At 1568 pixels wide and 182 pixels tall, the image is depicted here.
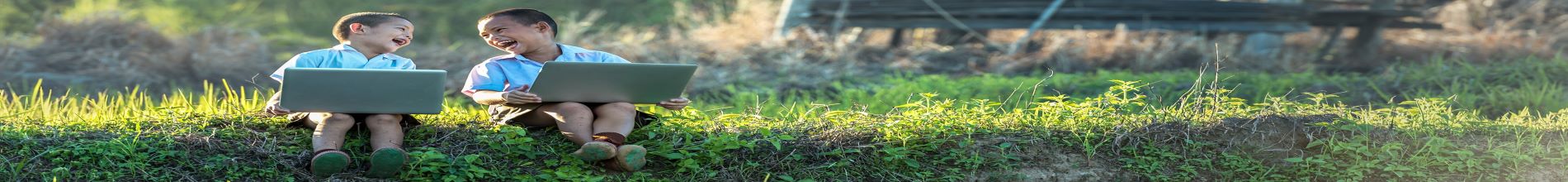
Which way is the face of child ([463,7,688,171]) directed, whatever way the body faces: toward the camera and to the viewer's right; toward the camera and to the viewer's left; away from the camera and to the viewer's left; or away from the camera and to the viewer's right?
toward the camera and to the viewer's left

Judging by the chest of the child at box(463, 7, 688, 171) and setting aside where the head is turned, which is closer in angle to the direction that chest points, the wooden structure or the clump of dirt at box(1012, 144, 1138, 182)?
the clump of dirt

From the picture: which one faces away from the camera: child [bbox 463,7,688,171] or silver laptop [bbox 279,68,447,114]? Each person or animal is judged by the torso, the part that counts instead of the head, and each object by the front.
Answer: the silver laptop

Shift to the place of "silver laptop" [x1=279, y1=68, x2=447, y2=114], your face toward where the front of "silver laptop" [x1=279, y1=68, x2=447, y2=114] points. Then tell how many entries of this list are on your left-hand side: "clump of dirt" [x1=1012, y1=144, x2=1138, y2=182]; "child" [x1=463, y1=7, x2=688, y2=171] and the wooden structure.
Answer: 0

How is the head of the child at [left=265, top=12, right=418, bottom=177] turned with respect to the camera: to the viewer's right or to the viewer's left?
to the viewer's right

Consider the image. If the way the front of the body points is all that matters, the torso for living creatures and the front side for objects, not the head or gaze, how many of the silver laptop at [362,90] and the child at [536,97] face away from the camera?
1

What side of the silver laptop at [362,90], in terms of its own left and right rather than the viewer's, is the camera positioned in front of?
back

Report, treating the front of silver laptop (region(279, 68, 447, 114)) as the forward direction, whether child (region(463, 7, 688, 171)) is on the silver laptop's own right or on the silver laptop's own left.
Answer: on the silver laptop's own right

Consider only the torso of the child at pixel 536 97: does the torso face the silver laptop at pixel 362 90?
no

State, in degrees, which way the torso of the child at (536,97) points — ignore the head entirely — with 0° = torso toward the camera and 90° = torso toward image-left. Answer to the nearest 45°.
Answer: approximately 315°
